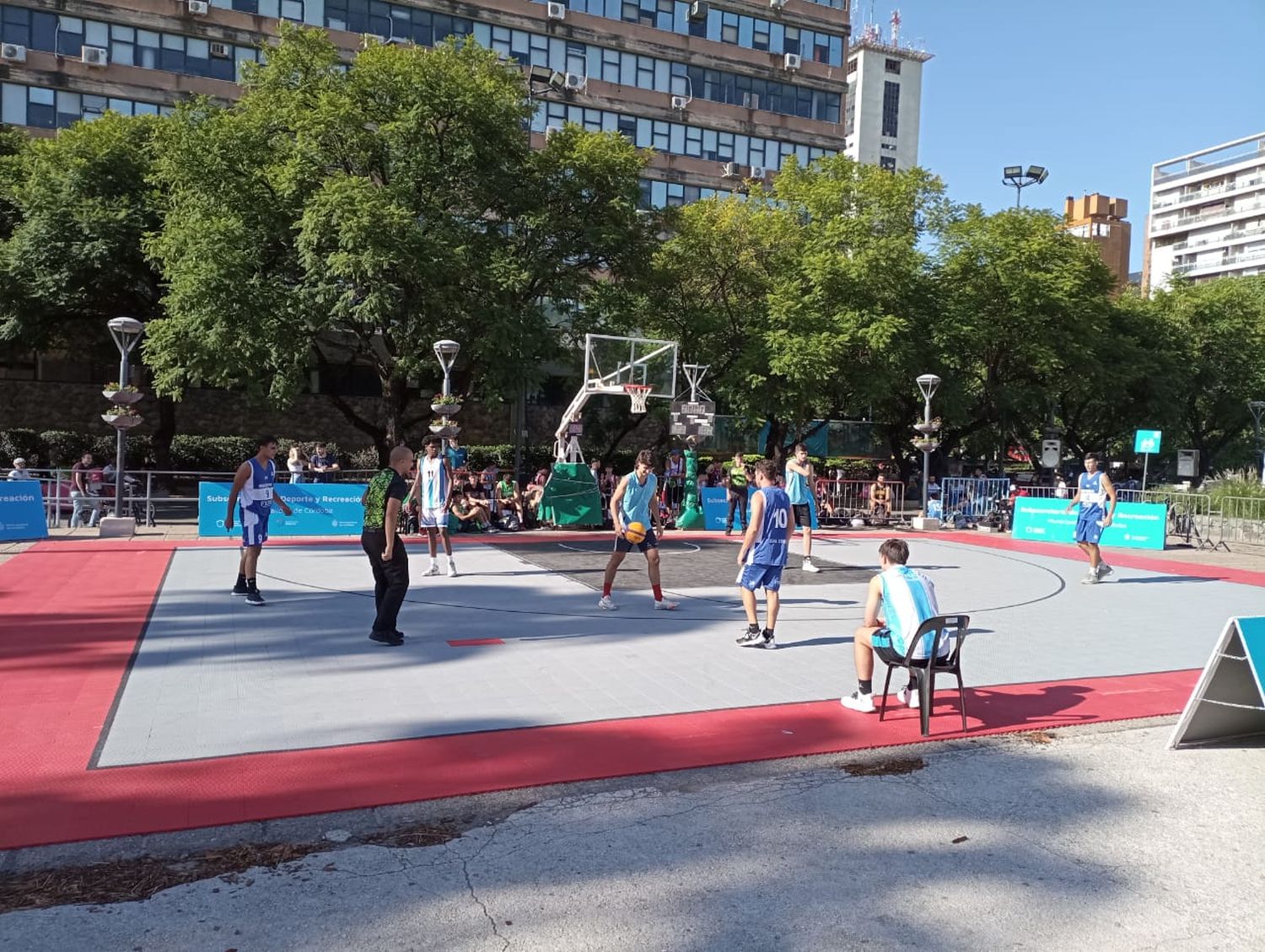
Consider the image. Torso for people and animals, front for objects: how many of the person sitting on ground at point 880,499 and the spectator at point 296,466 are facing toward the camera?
2

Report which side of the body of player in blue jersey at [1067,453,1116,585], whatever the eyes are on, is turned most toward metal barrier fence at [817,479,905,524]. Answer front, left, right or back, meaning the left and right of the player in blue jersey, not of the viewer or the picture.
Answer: right

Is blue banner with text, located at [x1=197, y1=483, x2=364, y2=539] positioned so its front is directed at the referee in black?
yes

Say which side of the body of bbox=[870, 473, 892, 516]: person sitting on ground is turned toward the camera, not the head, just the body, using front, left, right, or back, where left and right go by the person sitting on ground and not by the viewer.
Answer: front

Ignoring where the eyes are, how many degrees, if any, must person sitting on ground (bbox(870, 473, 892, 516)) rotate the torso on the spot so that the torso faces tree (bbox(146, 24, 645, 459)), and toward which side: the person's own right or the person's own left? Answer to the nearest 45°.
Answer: approximately 45° to the person's own right

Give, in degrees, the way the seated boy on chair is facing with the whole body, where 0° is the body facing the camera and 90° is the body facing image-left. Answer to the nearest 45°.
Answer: approximately 135°

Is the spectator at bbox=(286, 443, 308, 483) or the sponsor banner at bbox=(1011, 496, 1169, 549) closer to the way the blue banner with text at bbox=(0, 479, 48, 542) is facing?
the sponsor banner

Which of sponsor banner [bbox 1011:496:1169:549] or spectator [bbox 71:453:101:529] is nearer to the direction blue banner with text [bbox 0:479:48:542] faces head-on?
the sponsor banner

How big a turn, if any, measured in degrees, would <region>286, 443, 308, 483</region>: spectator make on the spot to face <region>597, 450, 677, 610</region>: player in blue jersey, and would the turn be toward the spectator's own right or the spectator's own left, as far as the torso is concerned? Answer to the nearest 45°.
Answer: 0° — they already face them

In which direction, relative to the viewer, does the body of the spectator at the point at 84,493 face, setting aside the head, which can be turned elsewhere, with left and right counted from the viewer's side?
facing the viewer and to the right of the viewer

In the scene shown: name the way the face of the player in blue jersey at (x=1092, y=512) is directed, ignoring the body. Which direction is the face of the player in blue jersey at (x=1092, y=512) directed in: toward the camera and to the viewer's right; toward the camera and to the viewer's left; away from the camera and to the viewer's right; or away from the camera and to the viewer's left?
toward the camera and to the viewer's left

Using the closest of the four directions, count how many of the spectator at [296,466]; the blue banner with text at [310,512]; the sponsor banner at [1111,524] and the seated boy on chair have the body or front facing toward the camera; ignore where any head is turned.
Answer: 3

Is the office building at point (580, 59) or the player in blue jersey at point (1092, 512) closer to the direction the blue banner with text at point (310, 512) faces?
the player in blue jersey

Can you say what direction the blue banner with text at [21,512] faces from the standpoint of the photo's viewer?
facing the viewer
